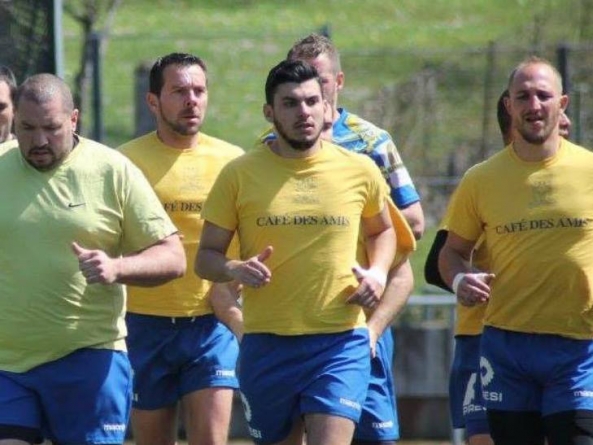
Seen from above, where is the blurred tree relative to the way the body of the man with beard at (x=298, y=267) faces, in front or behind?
behind

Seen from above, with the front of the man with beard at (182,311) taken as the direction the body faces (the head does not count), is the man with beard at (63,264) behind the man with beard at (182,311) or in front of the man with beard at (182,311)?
in front

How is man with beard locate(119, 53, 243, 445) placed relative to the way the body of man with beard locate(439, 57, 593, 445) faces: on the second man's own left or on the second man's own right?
on the second man's own right

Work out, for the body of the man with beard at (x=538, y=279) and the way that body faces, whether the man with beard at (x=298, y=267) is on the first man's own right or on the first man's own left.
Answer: on the first man's own right

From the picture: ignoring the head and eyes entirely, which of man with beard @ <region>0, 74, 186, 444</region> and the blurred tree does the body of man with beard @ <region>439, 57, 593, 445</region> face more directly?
the man with beard

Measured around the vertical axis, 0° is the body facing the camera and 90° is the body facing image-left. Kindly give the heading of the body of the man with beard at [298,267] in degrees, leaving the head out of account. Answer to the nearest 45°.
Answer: approximately 0°

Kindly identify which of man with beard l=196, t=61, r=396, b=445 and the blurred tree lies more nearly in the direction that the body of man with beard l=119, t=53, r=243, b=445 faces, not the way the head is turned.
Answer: the man with beard

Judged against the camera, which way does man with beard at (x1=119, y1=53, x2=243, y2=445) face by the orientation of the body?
toward the camera

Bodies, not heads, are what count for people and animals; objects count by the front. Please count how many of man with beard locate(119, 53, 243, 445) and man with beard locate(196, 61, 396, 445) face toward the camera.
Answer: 2

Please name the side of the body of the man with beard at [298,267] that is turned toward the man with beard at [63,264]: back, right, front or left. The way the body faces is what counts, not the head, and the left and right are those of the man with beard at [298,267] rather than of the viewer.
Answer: right

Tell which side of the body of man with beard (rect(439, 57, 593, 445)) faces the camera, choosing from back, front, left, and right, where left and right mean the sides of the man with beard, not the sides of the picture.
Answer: front
